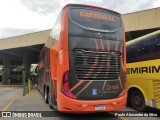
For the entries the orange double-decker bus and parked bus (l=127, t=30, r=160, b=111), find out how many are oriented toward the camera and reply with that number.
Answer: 0

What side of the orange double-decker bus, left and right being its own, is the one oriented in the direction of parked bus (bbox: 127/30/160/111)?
right

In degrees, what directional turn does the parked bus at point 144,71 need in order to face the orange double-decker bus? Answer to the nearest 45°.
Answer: approximately 90° to its left

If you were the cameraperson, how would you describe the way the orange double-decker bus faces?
facing away from the viewer and to the left of the viewer

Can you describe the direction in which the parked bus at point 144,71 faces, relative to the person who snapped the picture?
facing away from the viewer and to the left of the viewer
